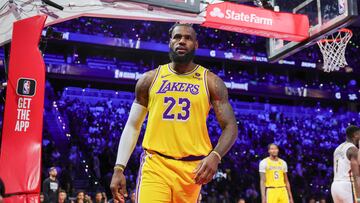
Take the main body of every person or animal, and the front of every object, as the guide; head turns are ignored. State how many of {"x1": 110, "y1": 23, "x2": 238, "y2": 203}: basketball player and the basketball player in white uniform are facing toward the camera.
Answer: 1

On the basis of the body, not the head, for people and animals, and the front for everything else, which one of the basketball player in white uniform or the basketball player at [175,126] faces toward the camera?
the basketball player

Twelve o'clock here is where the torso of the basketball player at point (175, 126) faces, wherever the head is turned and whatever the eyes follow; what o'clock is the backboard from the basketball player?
The backboard is roughly at 7 o'clock from the basketball player.

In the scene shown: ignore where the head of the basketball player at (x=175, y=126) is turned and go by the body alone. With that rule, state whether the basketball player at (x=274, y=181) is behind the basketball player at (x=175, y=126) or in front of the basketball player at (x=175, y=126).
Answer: behind

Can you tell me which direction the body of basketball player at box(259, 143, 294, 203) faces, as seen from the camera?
toward the camera

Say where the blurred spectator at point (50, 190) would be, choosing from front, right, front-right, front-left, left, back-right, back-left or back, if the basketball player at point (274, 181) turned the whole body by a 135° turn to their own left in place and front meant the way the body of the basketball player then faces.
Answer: back-left

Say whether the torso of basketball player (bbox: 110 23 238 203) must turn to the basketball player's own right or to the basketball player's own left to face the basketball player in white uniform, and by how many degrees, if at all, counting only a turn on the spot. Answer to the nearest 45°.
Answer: approximately 135° to the basketball player's own left

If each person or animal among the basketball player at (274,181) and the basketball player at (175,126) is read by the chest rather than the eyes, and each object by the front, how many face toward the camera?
2

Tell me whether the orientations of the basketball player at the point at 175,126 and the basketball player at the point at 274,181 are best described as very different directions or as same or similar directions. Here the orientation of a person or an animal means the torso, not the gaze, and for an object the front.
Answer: same or similar directions
